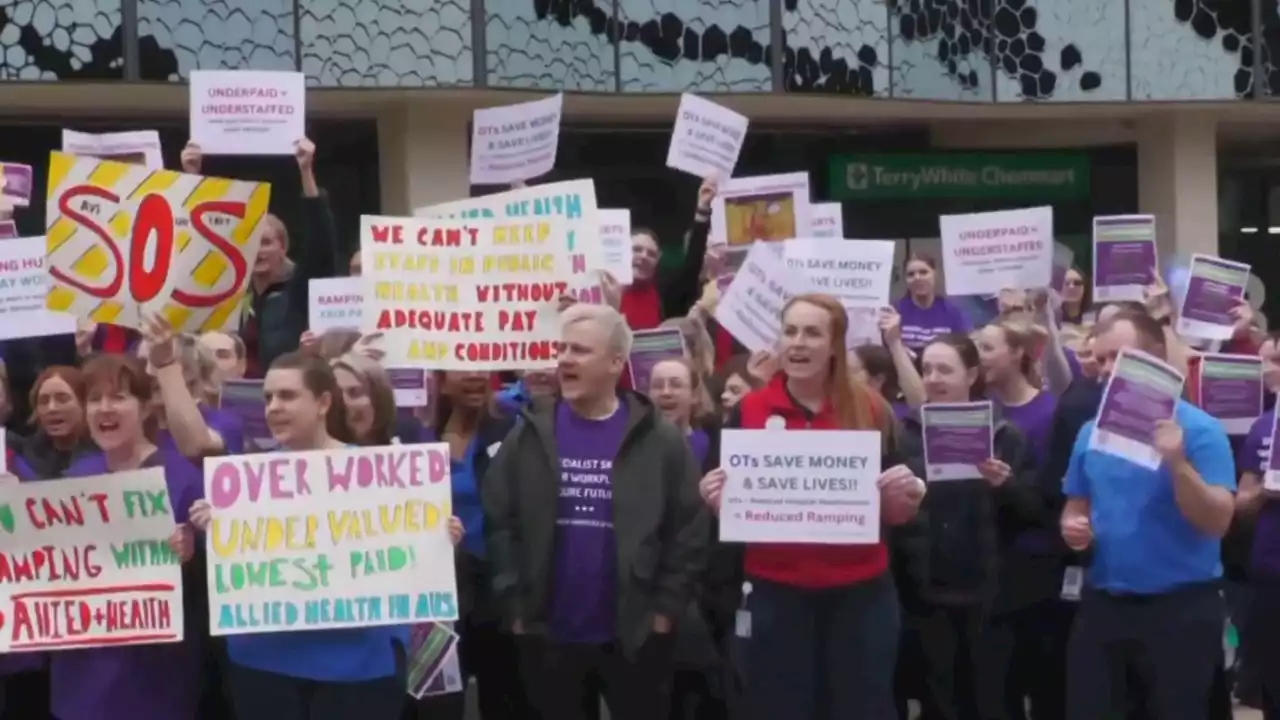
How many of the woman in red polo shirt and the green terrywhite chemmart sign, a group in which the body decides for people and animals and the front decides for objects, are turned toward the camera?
2

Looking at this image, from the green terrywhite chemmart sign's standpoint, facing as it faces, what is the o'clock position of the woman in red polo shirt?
The woman in red polo shirt is roughly at 12 o'clock from the green terrywhite chemmart sign.

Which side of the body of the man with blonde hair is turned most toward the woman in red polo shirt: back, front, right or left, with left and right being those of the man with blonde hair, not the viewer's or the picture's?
left

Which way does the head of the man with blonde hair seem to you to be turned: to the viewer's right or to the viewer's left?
to the viewer's left

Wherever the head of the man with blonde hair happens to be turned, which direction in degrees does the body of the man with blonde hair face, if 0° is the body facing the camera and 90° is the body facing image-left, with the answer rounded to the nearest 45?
approximately 0°

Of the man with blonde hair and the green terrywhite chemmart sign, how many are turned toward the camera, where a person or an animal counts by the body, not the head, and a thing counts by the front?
2

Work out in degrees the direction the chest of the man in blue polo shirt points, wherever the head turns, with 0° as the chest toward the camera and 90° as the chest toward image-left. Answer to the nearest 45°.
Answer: approximately 45°
